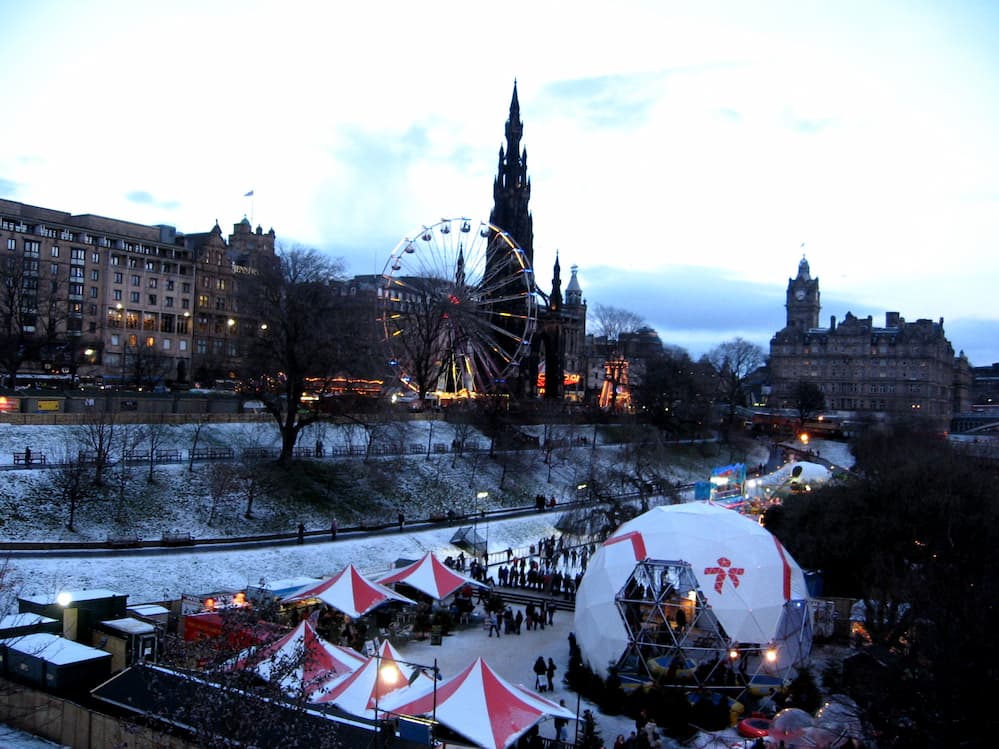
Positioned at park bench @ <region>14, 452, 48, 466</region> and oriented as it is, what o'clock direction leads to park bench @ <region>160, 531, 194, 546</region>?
park bench @ <region>160, 531, 194, 546</region> is roughly at 11 o'clock from park bench @ <region>14, 452, 48, 466</region>.

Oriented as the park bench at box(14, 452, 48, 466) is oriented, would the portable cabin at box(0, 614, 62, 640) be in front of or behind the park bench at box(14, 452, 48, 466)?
in front

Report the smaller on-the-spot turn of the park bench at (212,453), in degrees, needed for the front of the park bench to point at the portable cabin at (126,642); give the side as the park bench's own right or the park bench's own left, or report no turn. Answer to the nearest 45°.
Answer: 0° — it already faces it

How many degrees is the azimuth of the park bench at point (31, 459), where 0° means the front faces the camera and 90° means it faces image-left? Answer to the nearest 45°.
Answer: approximately 0°

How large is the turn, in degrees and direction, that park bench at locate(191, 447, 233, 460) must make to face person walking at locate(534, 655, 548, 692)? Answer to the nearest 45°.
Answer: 0° — it already faces them

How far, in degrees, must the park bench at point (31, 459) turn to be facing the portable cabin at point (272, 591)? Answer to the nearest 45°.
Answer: approximately 45° to its left

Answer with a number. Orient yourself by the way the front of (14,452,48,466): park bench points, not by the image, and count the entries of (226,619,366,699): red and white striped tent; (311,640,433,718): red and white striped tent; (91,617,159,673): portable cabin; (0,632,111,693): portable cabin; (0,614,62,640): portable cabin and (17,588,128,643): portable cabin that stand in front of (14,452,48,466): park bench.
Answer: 6

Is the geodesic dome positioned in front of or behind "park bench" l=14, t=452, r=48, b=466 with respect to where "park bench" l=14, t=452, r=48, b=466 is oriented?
in front

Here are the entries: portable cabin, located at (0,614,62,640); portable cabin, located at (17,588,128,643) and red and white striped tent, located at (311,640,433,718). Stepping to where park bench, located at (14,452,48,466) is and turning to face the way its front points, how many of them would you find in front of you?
3

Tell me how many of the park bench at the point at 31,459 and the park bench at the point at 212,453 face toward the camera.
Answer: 2

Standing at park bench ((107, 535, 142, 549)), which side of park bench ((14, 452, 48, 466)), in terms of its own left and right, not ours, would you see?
front
